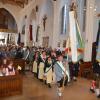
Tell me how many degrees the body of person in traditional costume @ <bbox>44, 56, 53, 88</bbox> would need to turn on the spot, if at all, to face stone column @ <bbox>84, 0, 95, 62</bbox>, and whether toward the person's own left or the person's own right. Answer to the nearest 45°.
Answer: approximately 90° to the person's own left

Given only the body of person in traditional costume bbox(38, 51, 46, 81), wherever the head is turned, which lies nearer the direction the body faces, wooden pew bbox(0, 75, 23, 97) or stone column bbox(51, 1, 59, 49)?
the wooden pew

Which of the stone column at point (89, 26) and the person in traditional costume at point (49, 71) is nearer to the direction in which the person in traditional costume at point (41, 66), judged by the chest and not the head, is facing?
the person in traditional costume

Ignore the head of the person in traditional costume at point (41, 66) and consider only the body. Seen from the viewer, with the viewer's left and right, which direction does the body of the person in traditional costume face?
facing the viewer and to the right of the viewer

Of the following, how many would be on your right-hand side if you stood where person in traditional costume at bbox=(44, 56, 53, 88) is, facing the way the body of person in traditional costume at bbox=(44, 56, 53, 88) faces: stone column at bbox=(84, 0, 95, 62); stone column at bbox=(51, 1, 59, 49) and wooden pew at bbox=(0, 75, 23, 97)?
1

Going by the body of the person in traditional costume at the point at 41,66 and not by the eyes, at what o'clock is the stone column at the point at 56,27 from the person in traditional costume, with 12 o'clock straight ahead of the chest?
The stone column is roughly at 8 o'clock from the person in traditional costume.

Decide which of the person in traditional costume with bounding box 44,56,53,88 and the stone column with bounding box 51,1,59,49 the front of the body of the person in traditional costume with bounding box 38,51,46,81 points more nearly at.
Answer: the person in traditional costume

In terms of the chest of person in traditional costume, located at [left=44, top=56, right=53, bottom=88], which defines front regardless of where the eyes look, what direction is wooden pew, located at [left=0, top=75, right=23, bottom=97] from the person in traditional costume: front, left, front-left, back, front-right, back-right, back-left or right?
right

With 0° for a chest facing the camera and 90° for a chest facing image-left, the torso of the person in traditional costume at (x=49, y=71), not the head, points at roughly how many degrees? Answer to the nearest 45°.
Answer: approximately 315°

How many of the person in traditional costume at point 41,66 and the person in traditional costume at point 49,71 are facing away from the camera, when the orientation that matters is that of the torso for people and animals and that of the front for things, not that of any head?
0

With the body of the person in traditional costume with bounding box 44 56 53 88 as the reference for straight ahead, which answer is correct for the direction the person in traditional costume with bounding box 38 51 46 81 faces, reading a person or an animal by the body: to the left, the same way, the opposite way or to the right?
the same way

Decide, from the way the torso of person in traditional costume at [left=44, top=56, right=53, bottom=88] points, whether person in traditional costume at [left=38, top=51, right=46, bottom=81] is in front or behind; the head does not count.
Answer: behind
